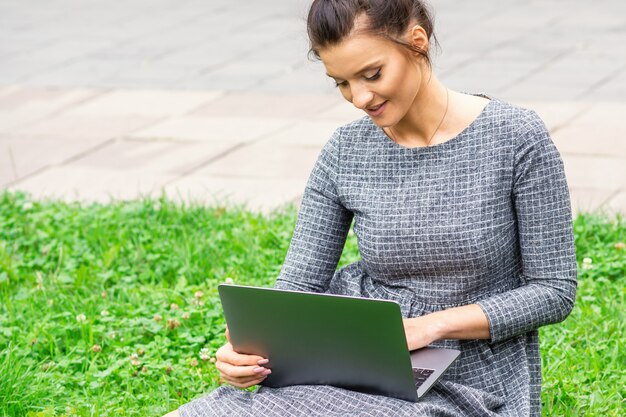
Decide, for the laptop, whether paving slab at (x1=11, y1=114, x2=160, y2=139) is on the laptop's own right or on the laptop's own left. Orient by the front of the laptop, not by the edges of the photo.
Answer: on the laptop's own left

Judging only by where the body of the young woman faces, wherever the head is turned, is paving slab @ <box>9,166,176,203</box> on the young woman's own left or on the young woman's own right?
on the young woman's own right

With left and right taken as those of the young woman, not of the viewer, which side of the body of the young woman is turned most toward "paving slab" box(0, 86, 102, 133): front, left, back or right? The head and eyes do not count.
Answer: right

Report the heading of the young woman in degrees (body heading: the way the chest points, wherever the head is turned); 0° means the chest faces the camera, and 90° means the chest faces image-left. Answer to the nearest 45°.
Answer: approximately 45°

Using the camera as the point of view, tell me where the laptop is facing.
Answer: facing away from the viewer and to the right of the viewer

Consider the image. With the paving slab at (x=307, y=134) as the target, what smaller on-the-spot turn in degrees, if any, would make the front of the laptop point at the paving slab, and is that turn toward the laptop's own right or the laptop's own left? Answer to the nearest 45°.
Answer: approximately 45° to the laptop's own left
